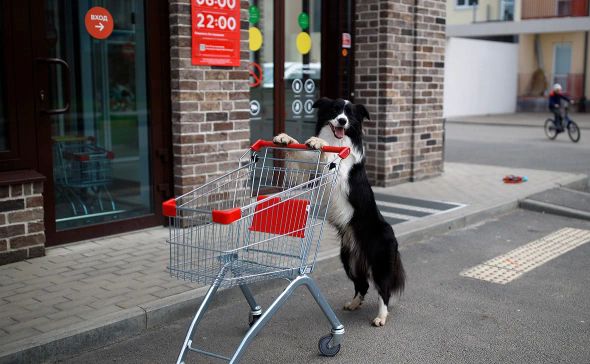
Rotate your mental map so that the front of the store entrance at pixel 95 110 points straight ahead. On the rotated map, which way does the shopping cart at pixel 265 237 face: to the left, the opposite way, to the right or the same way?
to the right

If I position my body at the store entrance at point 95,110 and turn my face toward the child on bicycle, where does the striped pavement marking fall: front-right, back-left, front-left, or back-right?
front-right

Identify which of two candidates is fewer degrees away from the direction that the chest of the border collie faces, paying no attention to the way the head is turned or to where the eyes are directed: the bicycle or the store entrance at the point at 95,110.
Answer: the store entrance

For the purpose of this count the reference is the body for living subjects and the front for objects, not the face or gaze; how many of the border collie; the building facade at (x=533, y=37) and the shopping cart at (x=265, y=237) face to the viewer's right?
0

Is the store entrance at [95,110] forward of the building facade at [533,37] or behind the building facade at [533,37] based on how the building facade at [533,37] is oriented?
forward

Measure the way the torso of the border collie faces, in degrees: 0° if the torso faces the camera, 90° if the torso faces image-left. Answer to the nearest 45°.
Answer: approximately 45°

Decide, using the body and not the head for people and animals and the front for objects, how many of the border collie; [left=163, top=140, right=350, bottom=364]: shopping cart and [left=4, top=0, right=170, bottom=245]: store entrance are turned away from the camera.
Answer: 0

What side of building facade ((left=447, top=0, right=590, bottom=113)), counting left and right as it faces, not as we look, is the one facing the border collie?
front

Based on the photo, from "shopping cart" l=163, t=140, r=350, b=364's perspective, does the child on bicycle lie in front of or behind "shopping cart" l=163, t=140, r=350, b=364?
behind

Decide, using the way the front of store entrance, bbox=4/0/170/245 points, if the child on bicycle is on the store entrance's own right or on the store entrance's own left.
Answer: on the store entrance's own left

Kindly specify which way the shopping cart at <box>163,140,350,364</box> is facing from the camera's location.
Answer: facing the viewer and to the left of the viewer

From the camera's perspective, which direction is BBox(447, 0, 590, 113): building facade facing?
toward the camera

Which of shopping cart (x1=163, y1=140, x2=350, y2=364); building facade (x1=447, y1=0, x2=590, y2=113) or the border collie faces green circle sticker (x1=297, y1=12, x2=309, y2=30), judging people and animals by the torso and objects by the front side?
the building facade

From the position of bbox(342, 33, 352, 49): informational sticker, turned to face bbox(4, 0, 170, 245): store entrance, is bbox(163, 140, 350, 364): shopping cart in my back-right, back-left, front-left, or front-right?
front-left
